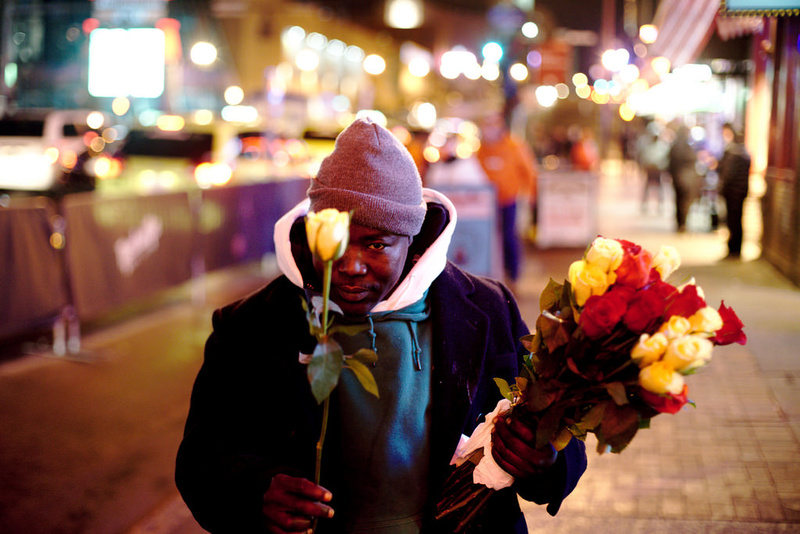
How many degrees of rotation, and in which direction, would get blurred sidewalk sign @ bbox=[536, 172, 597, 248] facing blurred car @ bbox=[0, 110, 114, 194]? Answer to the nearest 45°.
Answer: approximately 90° to its right

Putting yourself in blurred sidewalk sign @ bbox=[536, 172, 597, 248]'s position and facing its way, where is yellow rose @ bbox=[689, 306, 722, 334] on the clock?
The yellow rose is roughly at 12 o'clock from the blurred sidewalk sign.

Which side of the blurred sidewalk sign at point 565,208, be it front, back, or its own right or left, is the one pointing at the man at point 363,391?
front

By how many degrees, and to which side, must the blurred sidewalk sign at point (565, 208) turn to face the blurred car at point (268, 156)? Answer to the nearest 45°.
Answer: approximately 135° to its right

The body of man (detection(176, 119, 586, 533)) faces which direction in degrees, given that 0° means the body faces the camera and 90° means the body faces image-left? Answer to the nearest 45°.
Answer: approximately 0°

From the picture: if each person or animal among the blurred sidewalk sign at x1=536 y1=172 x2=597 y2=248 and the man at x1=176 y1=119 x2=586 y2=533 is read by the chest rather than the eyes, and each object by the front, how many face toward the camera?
2

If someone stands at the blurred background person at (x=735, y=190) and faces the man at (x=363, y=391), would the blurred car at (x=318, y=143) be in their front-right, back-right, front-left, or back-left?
back-right

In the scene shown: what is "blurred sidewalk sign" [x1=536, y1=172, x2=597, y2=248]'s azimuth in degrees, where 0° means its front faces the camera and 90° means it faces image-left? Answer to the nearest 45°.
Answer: approximately 0°

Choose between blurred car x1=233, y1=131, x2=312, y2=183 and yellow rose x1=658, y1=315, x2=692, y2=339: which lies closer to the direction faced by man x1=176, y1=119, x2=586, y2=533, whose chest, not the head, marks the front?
the yellow rose

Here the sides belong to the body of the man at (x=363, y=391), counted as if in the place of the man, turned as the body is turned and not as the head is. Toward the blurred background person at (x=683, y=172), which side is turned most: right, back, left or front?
back

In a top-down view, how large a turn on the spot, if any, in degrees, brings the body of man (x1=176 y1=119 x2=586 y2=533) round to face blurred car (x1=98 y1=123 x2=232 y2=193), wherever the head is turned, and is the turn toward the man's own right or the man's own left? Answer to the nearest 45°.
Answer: approximately 180°

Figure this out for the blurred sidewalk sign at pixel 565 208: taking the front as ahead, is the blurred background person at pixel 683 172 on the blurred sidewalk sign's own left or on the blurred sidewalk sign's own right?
on the blurred sidewalk sign's own left
